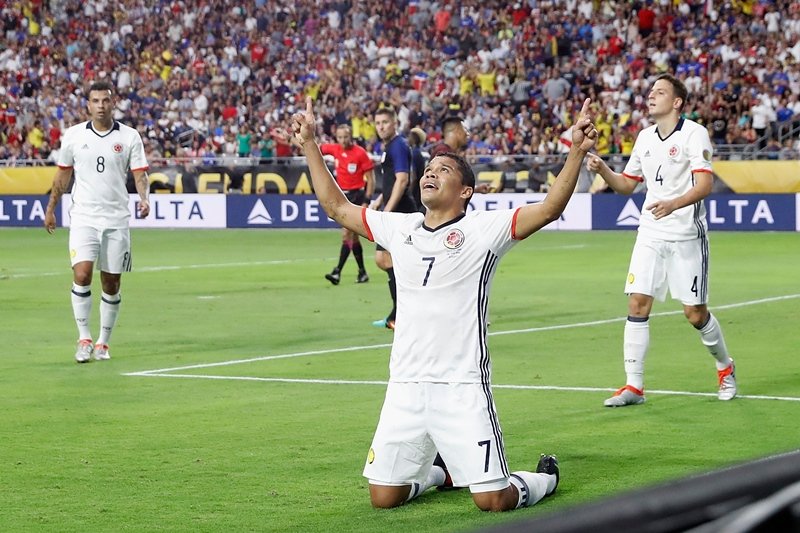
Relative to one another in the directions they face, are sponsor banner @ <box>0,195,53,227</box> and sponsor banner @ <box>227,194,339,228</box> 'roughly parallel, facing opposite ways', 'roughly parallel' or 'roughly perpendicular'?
roughly parallel

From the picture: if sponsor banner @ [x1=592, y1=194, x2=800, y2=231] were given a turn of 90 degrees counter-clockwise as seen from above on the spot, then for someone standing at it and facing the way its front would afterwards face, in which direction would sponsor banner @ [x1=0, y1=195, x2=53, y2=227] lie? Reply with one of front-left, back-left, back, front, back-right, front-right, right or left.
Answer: back

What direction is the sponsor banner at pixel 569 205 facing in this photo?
toward the camera

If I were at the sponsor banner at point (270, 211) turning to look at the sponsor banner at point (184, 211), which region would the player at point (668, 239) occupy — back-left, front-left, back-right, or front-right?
back-left

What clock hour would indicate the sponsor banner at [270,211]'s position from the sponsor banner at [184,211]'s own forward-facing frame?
the sponsor banner at [270,211] is roughly at 10 o'clock from the sponsor banner at [184,211].

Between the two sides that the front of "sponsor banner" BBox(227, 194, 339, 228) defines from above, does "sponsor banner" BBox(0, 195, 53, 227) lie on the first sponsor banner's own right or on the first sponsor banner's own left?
on the first sponsor banner's own right

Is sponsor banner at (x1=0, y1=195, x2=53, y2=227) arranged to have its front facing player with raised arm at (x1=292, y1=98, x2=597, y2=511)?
yes

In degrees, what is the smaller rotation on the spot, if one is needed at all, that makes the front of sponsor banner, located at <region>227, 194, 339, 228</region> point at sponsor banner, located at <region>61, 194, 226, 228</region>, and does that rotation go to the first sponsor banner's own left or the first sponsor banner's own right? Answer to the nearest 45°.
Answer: approximately 90° to the first sponsor banner's own right

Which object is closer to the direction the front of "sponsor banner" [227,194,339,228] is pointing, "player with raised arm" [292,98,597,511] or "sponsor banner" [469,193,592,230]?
the player with raised arm

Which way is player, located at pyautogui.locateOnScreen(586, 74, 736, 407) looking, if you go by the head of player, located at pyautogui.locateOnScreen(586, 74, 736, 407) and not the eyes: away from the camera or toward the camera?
toward the camera

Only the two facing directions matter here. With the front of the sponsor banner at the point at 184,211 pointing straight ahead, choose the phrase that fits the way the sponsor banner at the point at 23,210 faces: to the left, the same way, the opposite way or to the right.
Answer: the same way

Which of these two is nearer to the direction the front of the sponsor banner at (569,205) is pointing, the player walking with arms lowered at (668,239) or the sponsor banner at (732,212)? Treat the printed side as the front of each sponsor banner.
the player walking with arms lowered

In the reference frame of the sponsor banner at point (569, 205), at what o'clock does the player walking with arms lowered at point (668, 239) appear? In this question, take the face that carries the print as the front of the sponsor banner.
The player walking with arms lowered is roughly at 12 o'clock from the sponsor banner.

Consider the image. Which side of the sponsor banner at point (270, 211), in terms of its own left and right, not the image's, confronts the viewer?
front

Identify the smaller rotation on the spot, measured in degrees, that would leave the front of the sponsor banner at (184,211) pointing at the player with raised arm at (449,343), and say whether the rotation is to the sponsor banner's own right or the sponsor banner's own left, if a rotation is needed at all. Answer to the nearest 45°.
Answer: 0° — it already faces them

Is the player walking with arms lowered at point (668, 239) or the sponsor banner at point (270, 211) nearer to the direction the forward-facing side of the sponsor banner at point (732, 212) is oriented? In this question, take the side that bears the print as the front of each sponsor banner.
the player walking with arms lowered

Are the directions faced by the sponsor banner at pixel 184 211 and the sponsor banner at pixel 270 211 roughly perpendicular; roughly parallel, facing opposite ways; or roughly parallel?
roughly parallel

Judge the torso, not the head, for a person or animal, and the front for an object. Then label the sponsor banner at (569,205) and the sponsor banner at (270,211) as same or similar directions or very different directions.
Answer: same or similar directions

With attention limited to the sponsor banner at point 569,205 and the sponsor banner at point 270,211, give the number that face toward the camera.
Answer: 2
